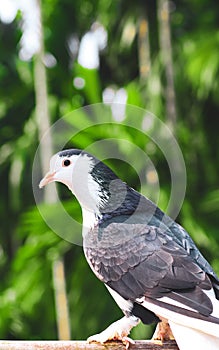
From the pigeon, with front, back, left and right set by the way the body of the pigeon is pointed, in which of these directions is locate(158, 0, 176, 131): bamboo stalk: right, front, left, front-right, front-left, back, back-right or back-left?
right

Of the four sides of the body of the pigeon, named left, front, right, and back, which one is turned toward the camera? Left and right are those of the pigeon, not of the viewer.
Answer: left

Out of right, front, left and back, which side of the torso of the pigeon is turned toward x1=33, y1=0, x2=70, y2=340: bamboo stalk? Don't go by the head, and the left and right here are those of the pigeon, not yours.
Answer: right
